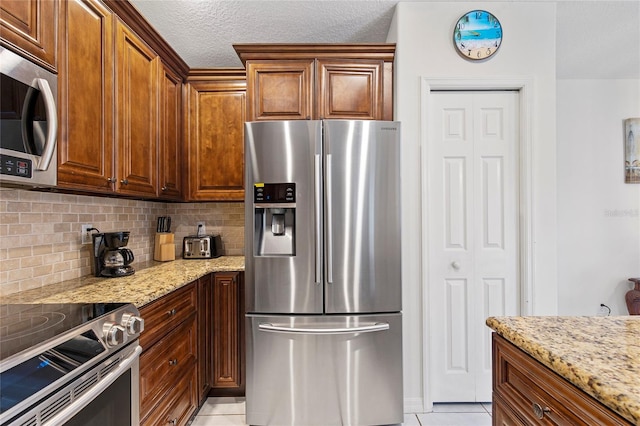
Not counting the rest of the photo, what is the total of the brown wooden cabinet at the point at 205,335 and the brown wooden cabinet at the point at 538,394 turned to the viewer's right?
1

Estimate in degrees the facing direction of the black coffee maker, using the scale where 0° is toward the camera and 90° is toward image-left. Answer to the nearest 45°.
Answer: approximately 315°

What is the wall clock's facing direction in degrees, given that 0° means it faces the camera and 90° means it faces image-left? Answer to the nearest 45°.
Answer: approximately 0°

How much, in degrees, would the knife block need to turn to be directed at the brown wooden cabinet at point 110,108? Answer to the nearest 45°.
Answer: approximately 45° to its right

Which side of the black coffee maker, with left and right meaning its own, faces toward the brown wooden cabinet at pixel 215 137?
left

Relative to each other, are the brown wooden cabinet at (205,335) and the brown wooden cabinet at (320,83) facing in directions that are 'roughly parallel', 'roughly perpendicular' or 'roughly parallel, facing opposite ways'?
roughly perpendicular
